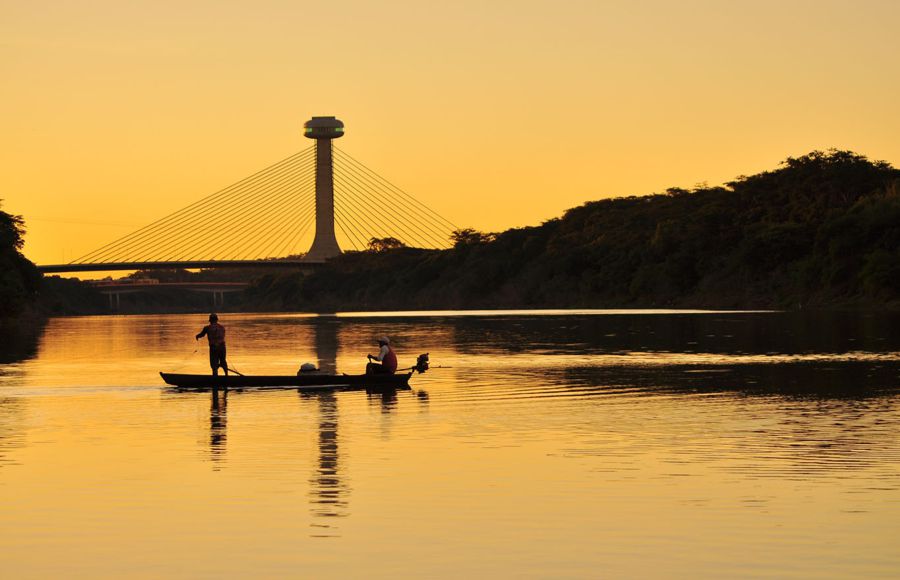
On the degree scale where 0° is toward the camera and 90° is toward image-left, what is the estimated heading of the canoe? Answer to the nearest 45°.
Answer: approximately 90°
